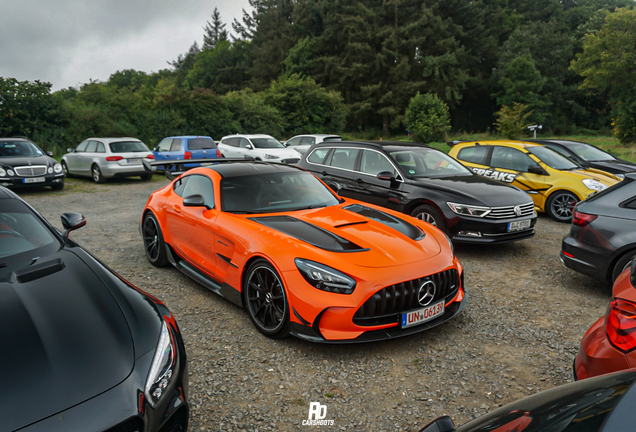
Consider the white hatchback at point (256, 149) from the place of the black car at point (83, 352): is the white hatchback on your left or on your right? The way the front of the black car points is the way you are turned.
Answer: on your left

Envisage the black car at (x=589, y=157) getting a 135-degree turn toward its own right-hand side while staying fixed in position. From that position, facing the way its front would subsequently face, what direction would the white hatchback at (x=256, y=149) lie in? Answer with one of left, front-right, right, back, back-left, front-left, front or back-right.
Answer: front

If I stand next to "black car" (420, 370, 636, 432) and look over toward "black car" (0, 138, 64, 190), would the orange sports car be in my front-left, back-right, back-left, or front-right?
front-right

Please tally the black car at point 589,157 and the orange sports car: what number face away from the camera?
0

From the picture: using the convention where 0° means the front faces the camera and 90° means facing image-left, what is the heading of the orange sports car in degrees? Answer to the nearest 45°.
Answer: approximately 315°

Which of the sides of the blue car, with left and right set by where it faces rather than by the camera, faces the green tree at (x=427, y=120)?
right

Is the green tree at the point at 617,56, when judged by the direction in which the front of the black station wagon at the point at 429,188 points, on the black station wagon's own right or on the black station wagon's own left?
on the black station wagon's own left

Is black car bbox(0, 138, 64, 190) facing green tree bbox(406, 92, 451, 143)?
no

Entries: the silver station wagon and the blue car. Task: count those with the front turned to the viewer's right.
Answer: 0

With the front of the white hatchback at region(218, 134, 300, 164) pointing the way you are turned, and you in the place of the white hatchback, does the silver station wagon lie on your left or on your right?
on your right

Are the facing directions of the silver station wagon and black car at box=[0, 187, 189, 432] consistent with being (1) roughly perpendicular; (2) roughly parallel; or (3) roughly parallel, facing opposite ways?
roughly parallel, facing opposite ways

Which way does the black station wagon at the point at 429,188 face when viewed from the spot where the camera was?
facing the viewer and to the right of the viewer

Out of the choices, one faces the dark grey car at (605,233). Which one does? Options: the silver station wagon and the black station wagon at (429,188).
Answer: the black station wagon

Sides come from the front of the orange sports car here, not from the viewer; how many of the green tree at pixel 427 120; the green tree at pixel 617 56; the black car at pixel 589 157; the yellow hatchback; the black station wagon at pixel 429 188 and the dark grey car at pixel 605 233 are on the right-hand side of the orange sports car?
0

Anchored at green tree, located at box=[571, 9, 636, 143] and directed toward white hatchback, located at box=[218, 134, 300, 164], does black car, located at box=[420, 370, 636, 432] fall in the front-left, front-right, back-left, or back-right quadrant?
front-left

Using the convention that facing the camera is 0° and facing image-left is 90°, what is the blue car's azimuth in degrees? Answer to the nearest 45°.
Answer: approximately 135°

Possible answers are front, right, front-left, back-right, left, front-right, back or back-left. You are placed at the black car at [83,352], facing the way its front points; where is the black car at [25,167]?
back-left

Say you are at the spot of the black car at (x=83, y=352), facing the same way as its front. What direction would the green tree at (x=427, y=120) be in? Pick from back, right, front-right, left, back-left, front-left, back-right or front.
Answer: left

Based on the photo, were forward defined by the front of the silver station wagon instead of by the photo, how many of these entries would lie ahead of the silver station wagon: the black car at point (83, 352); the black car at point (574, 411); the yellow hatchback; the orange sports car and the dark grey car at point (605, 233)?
0

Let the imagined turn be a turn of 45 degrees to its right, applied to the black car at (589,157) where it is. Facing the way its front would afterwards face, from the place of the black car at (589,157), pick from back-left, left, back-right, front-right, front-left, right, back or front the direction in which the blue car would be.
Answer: right

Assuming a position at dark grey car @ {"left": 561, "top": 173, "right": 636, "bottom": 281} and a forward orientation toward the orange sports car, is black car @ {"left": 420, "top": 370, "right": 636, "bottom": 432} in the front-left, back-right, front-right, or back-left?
front-left
